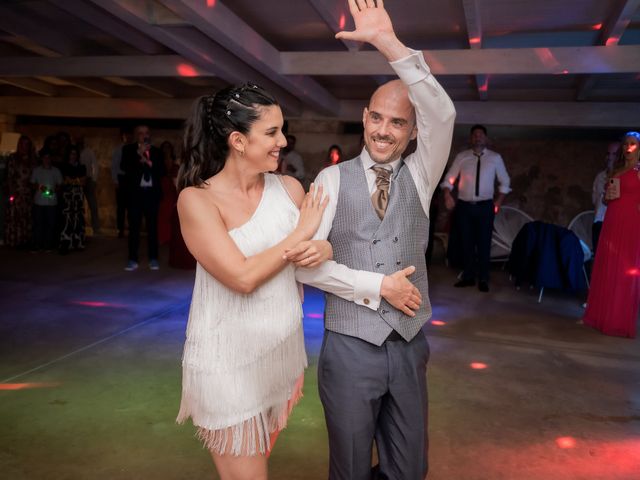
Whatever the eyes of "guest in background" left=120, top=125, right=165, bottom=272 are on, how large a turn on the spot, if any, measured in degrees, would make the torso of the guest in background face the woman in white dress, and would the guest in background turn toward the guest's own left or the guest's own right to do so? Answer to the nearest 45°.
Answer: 0° — they already face them

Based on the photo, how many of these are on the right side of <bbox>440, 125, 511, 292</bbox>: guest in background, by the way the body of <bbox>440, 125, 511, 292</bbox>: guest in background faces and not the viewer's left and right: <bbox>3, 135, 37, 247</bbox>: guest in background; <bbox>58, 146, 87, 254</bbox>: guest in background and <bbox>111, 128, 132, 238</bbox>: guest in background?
3

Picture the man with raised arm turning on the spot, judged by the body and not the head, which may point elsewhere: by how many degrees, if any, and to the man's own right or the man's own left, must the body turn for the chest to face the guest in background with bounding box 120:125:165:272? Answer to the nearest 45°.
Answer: approximately 135° to the man's own right

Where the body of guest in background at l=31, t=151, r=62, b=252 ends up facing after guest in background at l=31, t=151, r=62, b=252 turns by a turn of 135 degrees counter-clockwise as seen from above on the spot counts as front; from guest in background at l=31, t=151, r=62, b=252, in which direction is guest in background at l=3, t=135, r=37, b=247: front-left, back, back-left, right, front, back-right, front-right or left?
left

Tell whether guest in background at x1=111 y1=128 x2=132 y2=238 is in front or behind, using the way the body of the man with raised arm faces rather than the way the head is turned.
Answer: behind

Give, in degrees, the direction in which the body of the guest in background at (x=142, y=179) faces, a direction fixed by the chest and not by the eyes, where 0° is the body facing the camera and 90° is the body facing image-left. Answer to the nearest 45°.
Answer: approximately 0°
